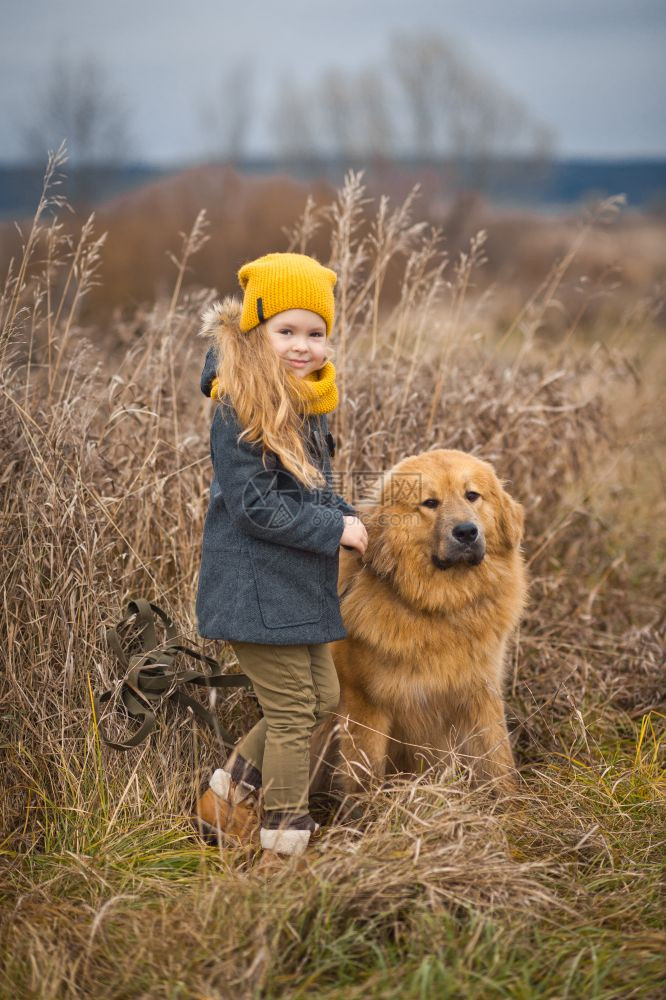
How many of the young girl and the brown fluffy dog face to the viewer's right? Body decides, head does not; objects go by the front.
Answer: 1

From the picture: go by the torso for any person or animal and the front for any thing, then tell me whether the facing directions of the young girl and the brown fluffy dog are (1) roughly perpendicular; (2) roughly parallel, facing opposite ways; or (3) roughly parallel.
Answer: roughly perpendicular

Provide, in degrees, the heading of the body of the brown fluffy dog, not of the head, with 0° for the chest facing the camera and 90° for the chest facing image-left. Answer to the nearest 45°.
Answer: approximately 0°

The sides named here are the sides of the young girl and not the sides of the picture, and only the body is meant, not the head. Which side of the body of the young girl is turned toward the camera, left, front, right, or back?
right
